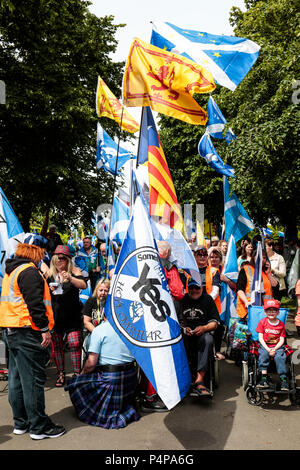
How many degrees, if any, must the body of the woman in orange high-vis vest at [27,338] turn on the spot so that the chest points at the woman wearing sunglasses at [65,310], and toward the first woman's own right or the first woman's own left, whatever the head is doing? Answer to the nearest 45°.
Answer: approximately 45° to the first woman's own left

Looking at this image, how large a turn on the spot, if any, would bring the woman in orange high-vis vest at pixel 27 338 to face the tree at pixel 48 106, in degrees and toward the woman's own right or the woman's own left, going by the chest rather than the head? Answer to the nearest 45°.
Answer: approximately 45° to the woman's own left

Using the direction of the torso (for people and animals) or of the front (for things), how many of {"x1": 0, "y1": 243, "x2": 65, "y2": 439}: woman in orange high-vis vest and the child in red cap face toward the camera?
1

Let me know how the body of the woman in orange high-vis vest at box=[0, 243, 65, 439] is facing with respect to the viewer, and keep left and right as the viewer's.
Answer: facing away from the viewer and to the right of the viewer

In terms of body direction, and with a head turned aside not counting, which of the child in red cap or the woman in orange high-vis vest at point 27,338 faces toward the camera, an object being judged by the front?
the child in red cap

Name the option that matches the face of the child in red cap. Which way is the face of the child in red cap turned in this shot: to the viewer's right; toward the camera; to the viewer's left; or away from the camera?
toward the camera

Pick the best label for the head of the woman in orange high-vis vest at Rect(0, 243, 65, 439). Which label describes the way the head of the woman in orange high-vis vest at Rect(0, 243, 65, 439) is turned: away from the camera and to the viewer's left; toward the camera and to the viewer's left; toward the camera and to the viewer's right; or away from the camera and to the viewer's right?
away from the camera and to the viewer's right

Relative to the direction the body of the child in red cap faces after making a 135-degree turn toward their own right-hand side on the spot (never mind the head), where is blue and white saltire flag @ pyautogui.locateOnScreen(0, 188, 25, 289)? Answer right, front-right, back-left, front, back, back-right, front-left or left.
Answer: front-left

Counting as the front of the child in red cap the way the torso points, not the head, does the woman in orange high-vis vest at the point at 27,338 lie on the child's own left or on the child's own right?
on the child's own right

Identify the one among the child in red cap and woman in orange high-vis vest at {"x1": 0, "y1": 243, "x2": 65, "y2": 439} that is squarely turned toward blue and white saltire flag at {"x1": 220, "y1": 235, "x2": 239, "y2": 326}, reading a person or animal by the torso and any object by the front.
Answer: the woman in orange high-vis vest

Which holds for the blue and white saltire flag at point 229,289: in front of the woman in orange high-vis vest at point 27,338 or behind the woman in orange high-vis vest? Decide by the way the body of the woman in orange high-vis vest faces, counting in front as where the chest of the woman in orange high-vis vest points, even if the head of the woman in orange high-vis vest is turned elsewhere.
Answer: in front

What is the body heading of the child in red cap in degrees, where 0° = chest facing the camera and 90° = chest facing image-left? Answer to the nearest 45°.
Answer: approximately 0°

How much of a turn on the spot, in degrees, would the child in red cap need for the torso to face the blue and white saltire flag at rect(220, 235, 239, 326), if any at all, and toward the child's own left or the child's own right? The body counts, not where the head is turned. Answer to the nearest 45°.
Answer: approximately 180°

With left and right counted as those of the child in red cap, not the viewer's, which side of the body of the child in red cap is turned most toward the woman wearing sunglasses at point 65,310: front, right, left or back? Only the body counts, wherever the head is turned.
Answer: right
